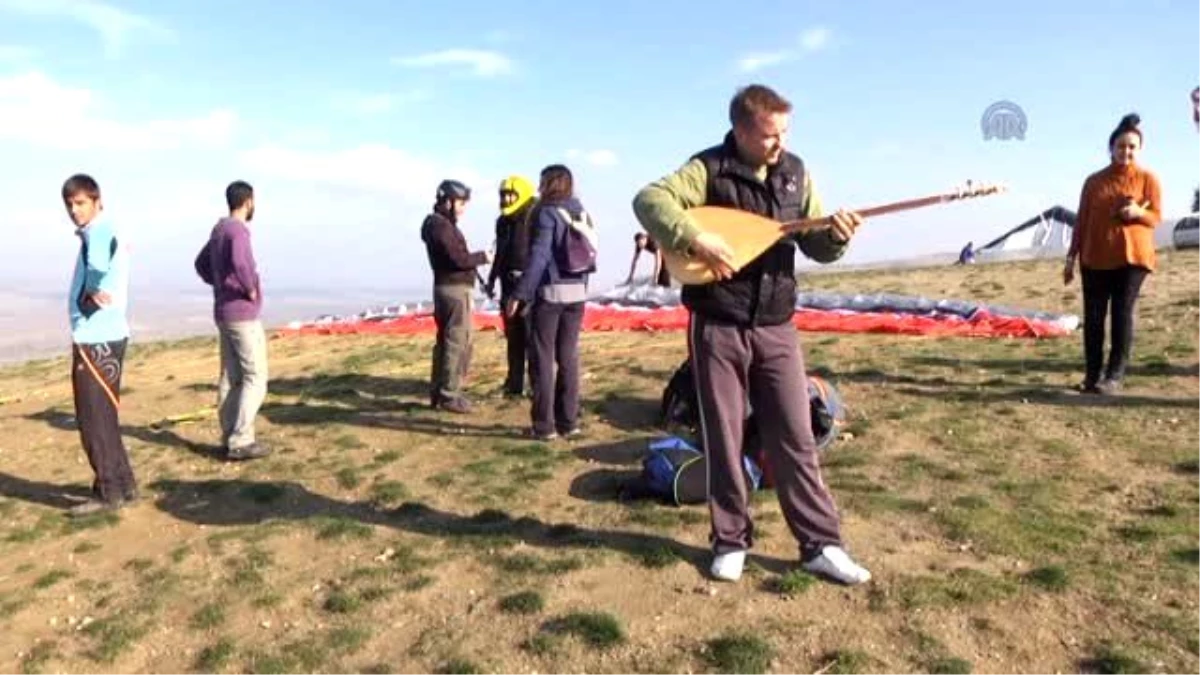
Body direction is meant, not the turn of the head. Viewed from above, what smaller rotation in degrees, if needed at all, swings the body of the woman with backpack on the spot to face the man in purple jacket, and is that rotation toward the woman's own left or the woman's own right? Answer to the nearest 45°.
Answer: approximately 45° to the woman's own left

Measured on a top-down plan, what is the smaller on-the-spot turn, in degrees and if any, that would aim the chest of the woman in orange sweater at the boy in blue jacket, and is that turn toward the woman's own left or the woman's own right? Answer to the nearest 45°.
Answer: approximately 45° to the woman's own right

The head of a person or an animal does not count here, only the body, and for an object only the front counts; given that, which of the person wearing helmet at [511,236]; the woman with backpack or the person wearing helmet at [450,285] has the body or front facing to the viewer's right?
the person wearing helmet at [450,285]

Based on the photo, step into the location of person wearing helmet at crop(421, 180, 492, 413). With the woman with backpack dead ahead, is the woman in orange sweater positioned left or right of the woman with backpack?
left

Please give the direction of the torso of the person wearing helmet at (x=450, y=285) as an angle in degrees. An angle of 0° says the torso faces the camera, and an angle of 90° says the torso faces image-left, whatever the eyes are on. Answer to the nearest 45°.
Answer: approximately 270°

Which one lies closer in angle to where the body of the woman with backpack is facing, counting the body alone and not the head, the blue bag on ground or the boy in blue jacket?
the boy in blue jacket

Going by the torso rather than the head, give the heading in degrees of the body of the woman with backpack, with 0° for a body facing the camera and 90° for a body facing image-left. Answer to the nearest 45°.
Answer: approximately 135°
